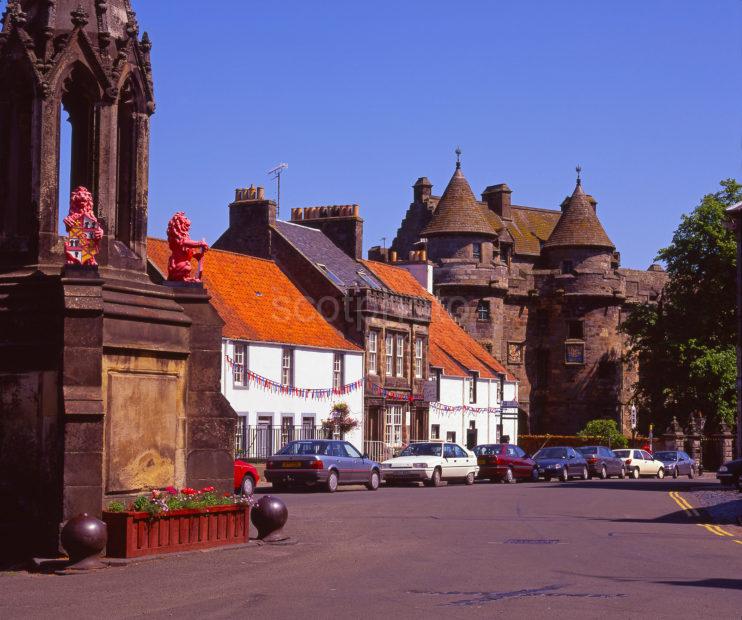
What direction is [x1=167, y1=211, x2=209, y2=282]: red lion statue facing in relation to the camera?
to the viewer's right

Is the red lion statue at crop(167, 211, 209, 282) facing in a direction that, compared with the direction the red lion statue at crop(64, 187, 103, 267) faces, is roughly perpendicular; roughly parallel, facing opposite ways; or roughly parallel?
roughly perpendicular

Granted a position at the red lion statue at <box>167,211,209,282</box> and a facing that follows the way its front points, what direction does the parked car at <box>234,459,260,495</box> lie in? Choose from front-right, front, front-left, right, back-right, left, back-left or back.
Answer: left

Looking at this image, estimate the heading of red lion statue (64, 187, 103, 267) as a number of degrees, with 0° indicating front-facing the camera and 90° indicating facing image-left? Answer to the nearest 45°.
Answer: approximately 0°

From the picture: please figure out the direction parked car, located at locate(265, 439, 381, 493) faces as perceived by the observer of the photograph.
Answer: facing away from the viewer and to the right of the viewer

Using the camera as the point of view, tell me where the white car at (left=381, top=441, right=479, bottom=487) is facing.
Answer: facing the viewer and to the left of the viewer

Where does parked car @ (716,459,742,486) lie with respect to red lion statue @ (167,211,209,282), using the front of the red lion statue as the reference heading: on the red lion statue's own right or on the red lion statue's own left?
on the red lion statue's own left

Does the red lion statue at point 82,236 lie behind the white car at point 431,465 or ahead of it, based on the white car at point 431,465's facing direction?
ahead

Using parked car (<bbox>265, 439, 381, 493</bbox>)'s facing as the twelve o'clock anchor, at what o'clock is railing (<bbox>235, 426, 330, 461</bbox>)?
The railing is roughly at 10 o'clock from the parked car.
